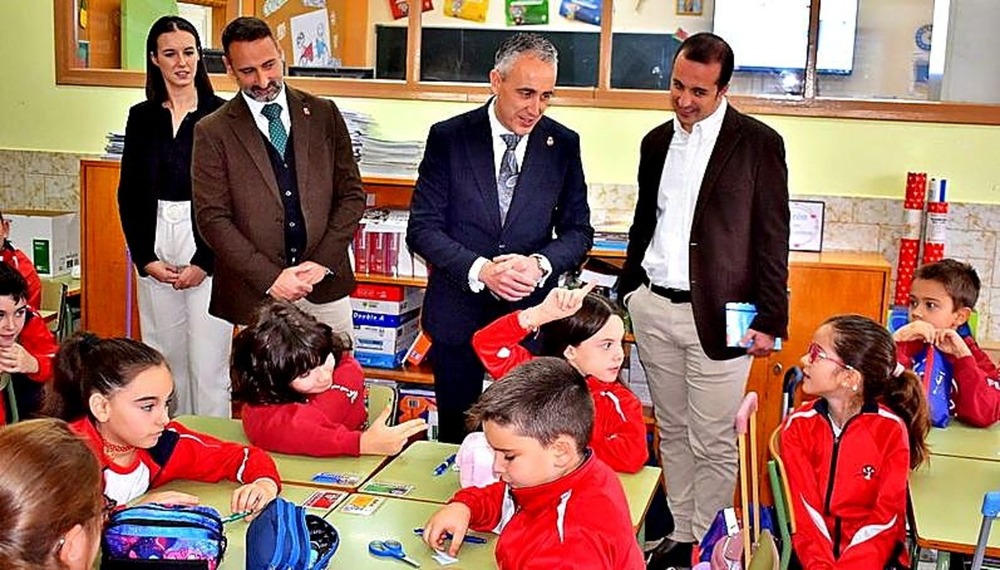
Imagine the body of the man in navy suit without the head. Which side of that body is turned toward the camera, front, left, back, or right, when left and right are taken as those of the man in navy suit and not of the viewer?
front

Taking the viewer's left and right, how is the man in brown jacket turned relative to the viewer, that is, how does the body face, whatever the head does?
facing the viewer and to the right of the viewer

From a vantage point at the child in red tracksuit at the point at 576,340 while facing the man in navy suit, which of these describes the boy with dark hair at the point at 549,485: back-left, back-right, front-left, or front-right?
back-left

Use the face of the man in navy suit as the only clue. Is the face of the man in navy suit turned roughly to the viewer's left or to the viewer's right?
to the viewer's right

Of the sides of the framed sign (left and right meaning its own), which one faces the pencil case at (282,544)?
front

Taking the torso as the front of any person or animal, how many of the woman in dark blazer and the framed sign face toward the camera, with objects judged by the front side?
2

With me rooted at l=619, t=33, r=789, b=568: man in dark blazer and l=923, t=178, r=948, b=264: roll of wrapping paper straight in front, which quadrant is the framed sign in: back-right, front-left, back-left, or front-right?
front-left

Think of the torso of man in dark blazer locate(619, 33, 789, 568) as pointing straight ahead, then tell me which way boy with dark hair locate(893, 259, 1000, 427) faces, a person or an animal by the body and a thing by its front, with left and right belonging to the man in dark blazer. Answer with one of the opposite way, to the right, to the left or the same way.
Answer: the same way

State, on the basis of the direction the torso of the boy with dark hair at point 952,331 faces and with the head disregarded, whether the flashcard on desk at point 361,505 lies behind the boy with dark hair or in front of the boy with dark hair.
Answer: in front

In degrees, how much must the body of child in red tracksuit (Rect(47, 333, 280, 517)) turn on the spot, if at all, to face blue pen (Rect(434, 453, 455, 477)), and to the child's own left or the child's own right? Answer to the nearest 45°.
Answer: approximately 45° to the child's own left

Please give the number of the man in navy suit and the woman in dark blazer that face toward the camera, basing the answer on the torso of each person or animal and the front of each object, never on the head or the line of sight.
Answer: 2

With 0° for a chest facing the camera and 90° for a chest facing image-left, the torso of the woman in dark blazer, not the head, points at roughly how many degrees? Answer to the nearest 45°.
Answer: approximately 0°

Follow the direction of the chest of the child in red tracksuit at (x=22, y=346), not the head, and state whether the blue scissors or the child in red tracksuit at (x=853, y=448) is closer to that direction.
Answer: the blue scissors

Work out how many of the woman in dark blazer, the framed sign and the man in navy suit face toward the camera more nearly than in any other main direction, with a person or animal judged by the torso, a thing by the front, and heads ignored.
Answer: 3

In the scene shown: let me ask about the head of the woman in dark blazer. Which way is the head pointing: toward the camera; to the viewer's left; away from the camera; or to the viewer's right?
toward the camera

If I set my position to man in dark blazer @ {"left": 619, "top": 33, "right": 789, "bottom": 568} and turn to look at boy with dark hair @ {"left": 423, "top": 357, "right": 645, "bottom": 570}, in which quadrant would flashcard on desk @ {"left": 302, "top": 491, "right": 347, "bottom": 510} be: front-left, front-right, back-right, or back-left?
front-right

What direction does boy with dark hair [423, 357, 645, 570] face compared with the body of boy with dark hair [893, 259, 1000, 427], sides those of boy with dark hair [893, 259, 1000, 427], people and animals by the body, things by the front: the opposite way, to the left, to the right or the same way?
the same way

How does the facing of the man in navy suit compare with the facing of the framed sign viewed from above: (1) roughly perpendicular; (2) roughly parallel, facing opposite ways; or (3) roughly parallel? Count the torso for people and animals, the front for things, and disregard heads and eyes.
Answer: roughly parallel
